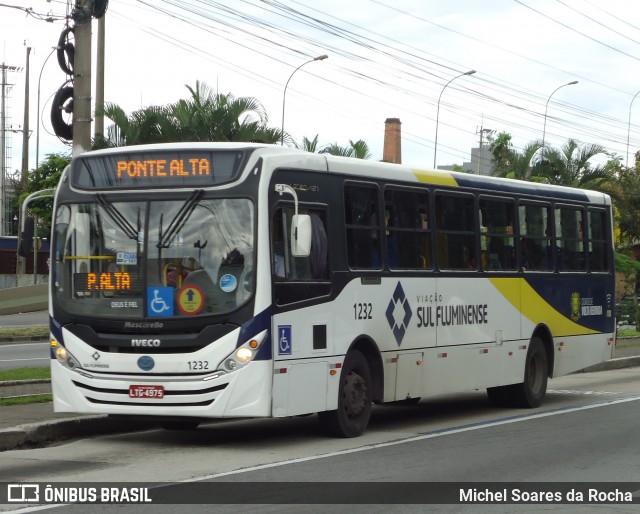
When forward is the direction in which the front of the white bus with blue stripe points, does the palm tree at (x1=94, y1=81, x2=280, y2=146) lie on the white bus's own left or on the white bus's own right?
on the white bus's own right

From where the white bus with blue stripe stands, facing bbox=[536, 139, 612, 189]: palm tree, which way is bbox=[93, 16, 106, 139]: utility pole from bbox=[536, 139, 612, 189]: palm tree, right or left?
left

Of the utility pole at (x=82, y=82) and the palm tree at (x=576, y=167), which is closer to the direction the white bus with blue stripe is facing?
the utility pole

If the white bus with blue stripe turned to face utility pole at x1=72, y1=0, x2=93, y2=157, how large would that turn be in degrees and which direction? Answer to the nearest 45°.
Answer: approximately 90° to its right

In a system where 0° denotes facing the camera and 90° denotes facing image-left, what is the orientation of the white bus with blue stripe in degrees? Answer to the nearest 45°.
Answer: approximately 45°

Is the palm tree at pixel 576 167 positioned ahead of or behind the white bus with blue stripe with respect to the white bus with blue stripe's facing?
behind
